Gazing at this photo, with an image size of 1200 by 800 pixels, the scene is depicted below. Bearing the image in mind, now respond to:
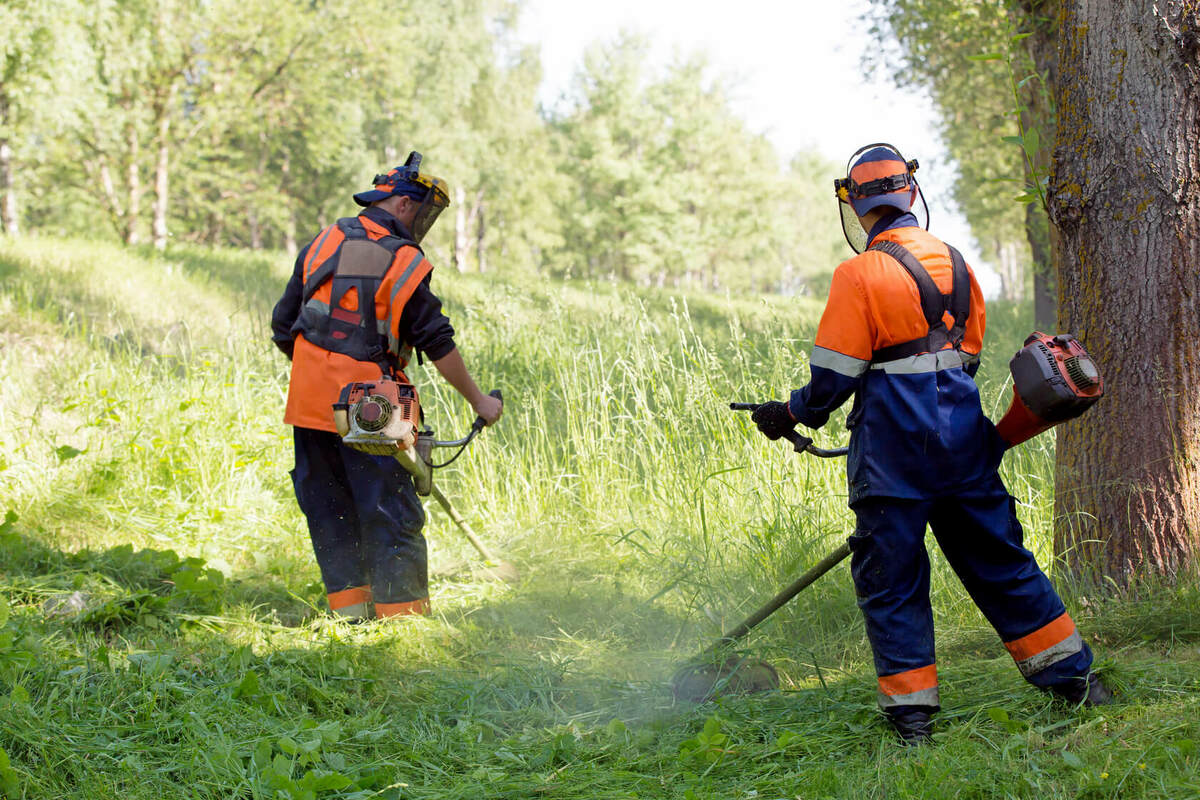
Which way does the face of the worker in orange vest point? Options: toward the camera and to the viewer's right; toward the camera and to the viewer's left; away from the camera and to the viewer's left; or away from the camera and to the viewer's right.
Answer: away from the camera and to the viewer's right

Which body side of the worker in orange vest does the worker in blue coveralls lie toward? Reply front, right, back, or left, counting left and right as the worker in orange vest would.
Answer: right

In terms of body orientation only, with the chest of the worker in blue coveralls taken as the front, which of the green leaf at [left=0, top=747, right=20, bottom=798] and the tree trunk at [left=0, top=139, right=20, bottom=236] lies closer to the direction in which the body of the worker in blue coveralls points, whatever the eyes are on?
the tree trunk

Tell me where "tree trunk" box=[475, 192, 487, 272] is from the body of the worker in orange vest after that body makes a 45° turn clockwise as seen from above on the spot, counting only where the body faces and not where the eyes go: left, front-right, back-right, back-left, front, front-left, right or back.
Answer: left

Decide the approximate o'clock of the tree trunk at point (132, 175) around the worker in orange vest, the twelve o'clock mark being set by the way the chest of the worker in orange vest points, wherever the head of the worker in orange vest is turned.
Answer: The tree trunk is roughly at 10 o'clock from the worker in orange vest.

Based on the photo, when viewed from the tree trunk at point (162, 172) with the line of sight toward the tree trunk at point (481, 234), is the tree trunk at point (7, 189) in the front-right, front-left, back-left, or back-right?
back-left

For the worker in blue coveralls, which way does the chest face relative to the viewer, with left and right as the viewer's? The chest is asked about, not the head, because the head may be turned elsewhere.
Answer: facing away from the viewer and to the left of the viewer

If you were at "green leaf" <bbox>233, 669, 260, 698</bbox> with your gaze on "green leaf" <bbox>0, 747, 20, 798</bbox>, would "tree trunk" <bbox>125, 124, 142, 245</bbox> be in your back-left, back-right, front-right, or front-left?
back-right

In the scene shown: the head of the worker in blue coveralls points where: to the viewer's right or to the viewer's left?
to the viewer's left

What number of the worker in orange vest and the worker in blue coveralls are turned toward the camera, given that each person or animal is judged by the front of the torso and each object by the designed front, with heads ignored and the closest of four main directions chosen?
0

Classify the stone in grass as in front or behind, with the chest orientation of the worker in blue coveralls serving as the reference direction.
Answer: in front

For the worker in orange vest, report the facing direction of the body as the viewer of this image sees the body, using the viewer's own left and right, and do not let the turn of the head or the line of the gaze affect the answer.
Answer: facing away from the viewer and to the right of the viewer

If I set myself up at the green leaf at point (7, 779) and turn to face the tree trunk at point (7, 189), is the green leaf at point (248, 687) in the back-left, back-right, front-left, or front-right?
front-right

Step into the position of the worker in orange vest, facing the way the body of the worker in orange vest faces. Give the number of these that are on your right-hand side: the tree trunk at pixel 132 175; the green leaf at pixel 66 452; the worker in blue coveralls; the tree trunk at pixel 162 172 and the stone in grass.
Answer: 1

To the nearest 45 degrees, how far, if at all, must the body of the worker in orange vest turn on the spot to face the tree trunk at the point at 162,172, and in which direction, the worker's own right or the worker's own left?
approximately 45° to the worker's own left

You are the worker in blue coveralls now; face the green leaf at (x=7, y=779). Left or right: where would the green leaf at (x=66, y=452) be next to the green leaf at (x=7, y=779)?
right

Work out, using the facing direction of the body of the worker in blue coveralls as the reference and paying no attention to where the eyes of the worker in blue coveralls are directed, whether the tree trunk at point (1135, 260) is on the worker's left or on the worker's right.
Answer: on the worker's right
